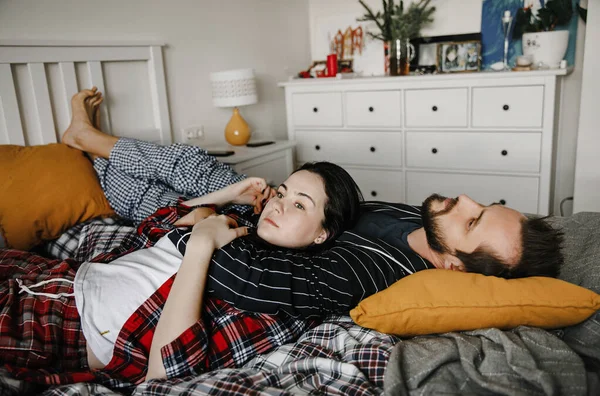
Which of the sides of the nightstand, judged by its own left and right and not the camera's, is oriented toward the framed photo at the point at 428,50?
left

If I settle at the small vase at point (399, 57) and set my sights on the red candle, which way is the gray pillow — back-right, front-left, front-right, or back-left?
back-left

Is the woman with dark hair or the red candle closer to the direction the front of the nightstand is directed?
the woman with dark hair

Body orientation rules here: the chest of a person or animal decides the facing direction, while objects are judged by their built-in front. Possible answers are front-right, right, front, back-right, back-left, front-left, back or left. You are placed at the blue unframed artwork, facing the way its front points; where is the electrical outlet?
front-right

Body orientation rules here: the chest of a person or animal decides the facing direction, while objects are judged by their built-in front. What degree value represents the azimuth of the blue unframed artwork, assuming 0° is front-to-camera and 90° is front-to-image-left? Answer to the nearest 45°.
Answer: approximately 0°

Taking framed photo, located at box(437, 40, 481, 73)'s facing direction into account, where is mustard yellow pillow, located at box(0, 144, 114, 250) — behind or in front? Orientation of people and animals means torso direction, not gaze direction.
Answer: in front

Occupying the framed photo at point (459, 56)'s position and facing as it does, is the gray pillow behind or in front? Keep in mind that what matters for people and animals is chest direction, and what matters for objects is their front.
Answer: in front

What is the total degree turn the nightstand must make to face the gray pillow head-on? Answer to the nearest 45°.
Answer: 0° — it already faces it

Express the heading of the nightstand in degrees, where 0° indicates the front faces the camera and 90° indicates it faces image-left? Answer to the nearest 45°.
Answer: approximately 315°

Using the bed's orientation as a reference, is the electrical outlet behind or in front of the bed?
behind

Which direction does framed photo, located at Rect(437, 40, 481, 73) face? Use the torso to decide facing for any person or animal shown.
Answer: toward the camera
